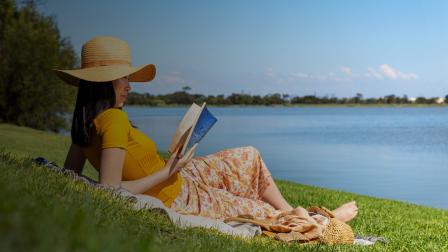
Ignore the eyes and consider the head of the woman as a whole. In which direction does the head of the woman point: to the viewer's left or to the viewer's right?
to the viewer's right

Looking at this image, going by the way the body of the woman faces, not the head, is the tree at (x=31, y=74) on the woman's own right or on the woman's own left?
on the woman's own left

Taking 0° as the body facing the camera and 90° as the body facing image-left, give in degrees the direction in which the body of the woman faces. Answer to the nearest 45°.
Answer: approximately 270°
